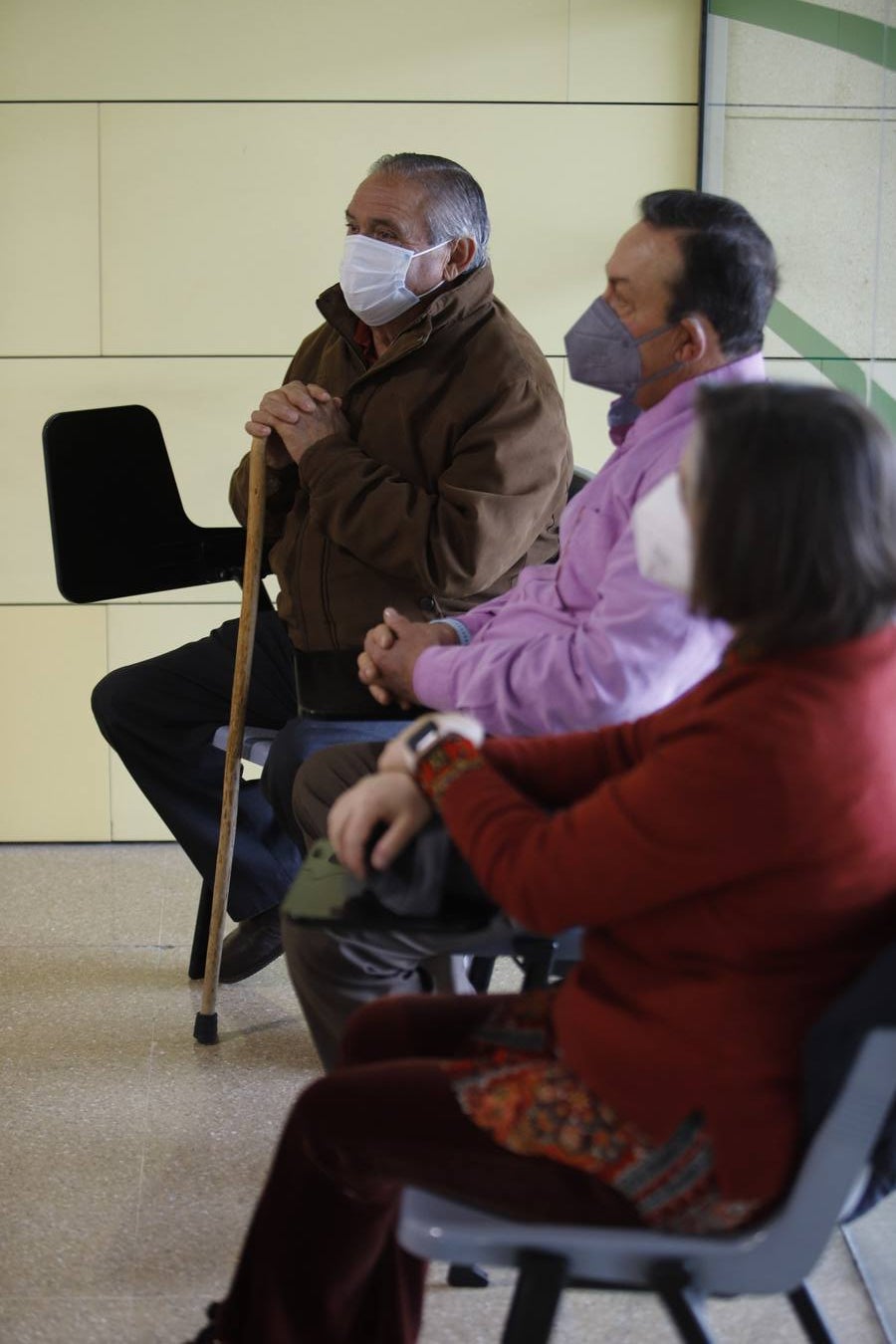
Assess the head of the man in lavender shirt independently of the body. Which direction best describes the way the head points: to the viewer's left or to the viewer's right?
to the viewer's left

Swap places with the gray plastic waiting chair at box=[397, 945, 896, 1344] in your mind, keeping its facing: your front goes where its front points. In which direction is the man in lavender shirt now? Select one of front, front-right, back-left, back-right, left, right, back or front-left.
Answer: right

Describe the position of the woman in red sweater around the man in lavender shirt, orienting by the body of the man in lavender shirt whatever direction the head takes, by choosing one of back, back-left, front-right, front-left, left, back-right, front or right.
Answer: left

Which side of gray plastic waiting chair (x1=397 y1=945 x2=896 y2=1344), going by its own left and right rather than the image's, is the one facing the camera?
left

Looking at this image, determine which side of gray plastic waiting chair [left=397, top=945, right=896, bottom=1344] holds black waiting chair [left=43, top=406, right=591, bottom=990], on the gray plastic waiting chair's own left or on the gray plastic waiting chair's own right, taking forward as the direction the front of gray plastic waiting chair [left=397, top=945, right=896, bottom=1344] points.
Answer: on the gray plastic waiting chair's own right

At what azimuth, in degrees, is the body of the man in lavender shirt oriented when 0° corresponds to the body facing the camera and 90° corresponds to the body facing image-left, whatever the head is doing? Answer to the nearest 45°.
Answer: approximately 90°

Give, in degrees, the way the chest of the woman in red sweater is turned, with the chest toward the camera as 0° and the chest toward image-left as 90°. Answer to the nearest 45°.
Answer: approximately 90°

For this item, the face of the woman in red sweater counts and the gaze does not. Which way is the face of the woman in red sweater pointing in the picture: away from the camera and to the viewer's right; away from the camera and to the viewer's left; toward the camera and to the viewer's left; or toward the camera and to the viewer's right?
away from the camera and to the viewer's left

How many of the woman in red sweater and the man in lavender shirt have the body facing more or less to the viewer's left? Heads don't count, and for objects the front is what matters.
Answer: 2

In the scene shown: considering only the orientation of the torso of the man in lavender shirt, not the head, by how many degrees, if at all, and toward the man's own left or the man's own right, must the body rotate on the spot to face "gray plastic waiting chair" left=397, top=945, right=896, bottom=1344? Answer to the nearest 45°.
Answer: approximately 90° to the man's own left

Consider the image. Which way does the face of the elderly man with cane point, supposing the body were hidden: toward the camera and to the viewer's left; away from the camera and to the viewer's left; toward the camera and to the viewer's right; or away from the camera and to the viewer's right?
toward the camera and to the viewer's left
